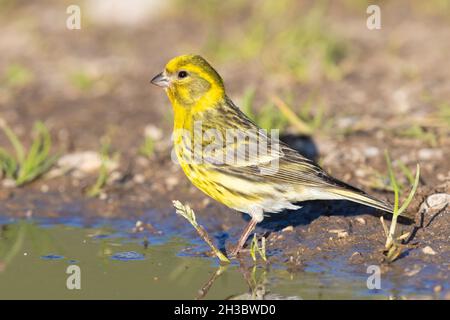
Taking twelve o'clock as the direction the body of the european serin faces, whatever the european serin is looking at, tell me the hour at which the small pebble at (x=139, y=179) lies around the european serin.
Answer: The small pebble is roughly at 2 o'clock from the european serin.

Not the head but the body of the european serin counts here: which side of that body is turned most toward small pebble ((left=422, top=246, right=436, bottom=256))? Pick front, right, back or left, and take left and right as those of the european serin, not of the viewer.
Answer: back

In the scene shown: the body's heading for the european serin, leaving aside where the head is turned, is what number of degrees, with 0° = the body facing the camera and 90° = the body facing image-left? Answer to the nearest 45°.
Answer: approximately 90°

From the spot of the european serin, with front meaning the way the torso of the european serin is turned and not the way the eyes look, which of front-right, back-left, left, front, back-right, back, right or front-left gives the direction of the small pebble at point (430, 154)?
back-right

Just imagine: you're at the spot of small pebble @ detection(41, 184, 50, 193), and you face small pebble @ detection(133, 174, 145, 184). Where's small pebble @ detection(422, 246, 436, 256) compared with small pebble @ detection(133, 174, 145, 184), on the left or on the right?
right

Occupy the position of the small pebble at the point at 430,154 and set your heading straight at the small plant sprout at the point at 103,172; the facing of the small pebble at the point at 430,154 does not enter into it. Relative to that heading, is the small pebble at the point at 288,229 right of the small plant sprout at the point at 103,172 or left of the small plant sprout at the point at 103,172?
left
